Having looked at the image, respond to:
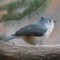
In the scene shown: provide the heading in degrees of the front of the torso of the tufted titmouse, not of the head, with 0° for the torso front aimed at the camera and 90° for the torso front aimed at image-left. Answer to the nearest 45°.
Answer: approximately 270°
